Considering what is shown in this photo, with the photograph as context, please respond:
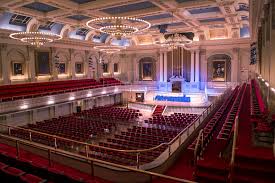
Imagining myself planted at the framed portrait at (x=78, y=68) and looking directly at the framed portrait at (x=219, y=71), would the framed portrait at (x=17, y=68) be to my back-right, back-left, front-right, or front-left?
back-right

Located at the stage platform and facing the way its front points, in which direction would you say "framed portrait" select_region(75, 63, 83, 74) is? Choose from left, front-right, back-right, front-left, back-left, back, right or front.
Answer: right

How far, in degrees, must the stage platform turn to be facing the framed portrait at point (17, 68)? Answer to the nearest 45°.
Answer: approximately 45° to its right

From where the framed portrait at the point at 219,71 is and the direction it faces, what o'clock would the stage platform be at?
The stage platform is roughly at 2 o'clock from the framed portrait.

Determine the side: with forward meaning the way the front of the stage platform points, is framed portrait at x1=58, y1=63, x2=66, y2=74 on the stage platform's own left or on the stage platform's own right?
on the stage platform's own right

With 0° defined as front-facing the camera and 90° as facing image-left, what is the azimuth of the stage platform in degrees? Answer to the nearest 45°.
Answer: approximately 0°

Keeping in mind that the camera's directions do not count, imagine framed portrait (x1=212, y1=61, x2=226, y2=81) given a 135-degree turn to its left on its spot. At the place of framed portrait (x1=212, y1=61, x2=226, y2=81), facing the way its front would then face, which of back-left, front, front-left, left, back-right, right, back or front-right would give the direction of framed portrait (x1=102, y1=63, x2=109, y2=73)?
back-left
